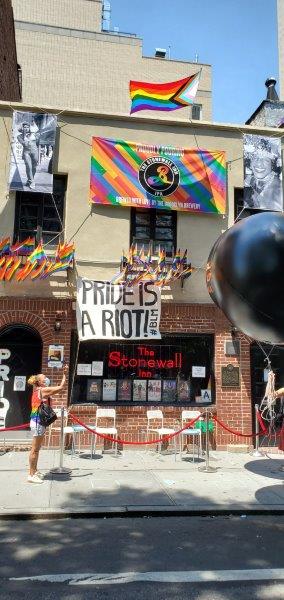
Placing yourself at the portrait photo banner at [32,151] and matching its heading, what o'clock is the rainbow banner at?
The rainbow banner is roughly at 9 o'clock from the portrait photo banner.

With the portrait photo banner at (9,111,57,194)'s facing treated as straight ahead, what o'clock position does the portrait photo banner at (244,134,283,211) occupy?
the portrait photo banner at (244,134,283,211) is roughly at 9 o'clock from the portrait photo banner at (9,111,57,194).

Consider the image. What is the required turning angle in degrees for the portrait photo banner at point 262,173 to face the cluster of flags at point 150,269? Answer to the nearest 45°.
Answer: approximately 45° to its right
